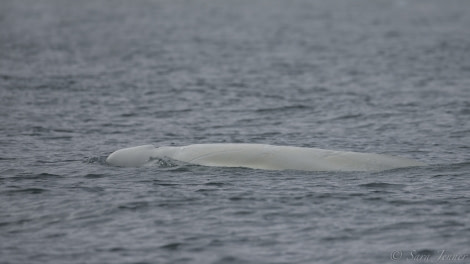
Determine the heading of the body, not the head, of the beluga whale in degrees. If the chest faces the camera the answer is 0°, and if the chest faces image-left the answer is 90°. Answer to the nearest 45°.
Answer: approximately 90°
